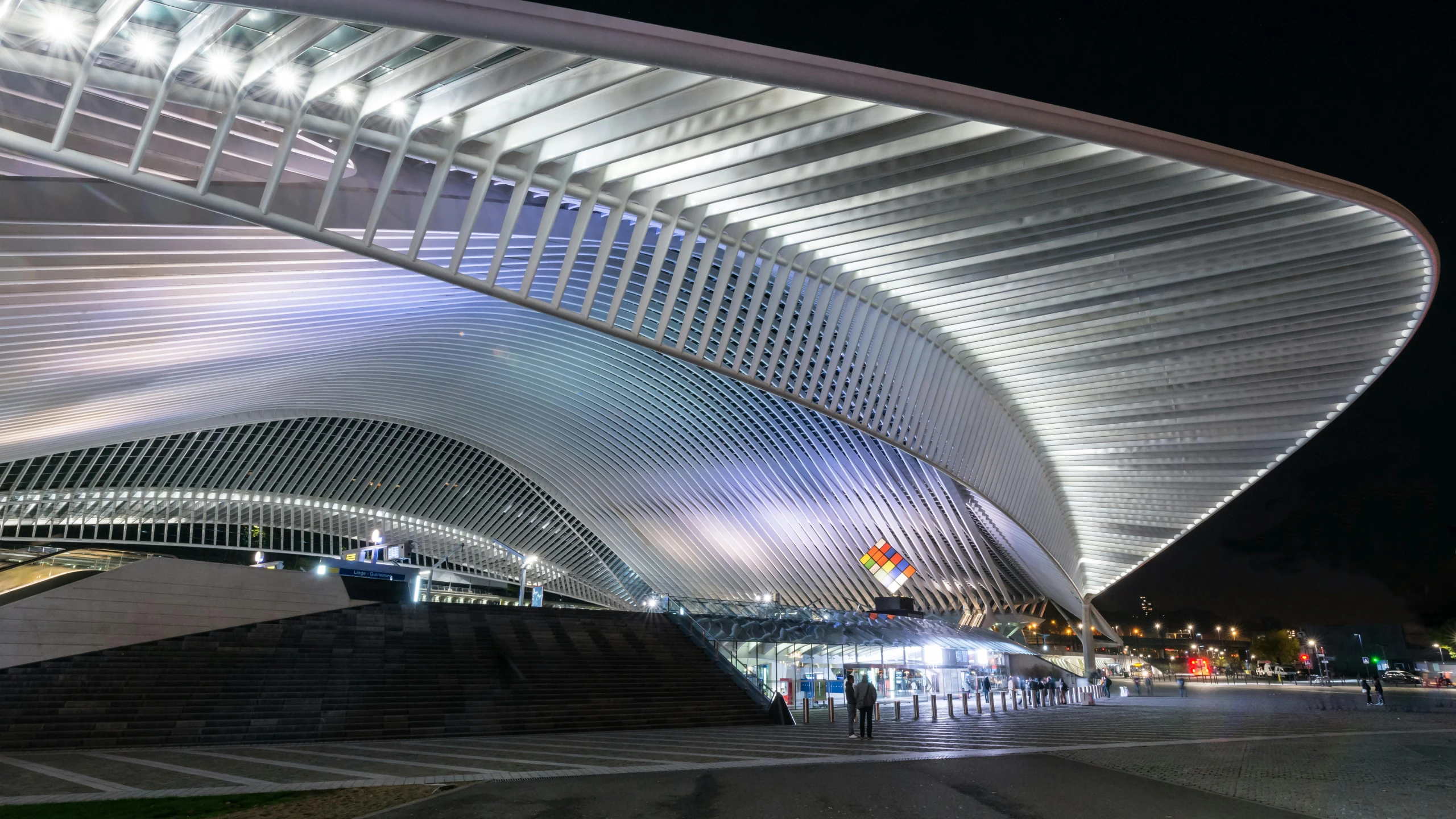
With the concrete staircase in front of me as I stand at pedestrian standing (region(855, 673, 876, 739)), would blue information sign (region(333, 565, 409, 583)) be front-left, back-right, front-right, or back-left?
front-right

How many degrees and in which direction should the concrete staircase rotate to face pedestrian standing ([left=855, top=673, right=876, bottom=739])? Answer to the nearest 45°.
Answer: approximately 45° to its left

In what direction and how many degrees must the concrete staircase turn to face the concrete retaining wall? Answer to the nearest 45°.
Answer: approximately 135° to its right

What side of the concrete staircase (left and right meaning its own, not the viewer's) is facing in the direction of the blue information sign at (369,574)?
back

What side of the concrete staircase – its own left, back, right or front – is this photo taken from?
front
